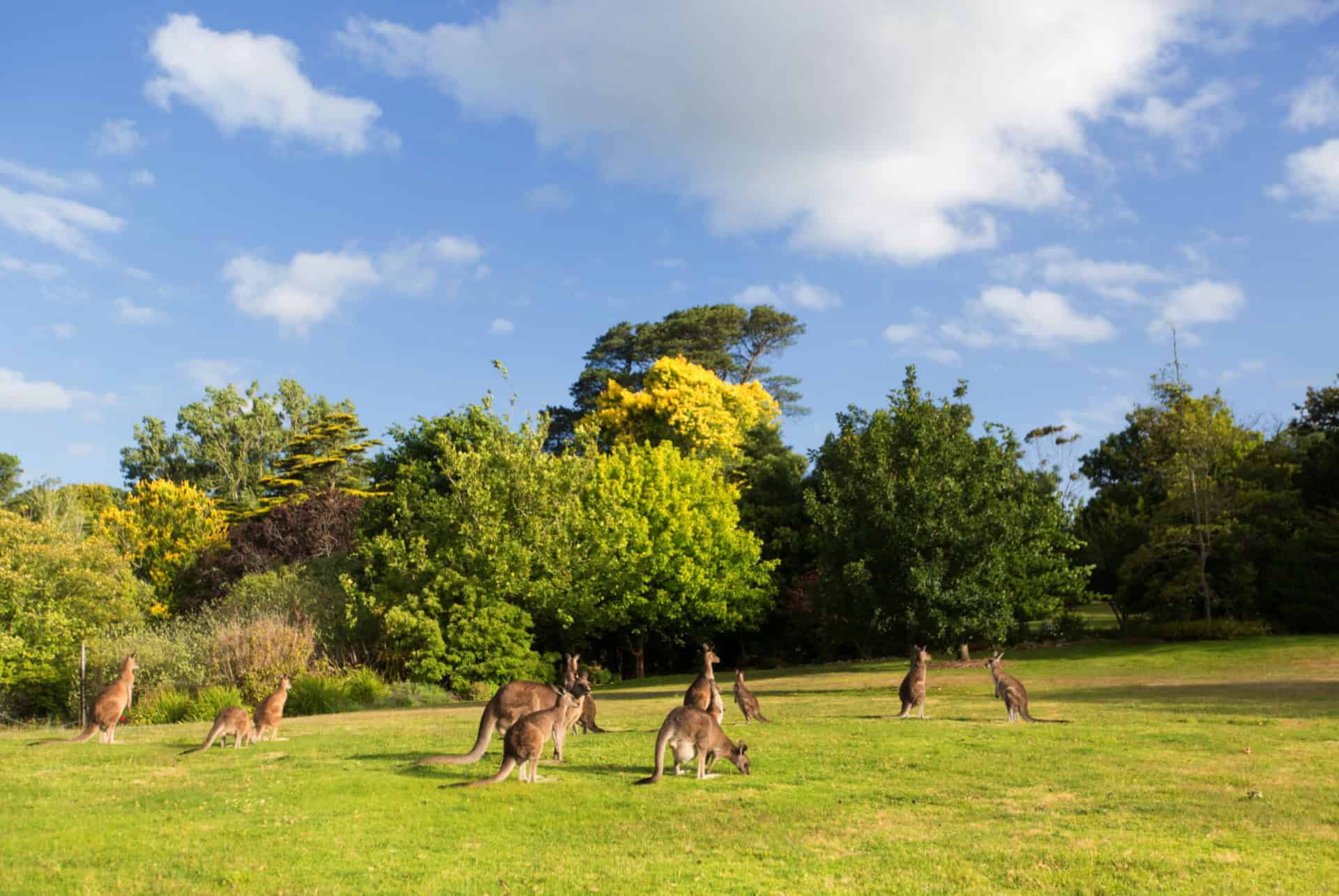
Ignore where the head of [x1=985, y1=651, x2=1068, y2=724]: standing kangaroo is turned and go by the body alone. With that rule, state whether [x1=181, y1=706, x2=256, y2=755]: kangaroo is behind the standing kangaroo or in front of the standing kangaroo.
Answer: in front

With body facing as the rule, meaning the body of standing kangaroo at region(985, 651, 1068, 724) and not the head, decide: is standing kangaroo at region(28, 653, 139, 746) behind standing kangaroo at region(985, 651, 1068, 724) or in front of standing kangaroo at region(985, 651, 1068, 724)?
in front

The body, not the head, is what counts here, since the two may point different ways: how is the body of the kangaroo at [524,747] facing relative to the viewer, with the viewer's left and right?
facing to the right of the viewer

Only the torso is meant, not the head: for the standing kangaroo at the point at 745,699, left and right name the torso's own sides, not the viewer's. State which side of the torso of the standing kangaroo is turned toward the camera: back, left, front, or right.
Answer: left

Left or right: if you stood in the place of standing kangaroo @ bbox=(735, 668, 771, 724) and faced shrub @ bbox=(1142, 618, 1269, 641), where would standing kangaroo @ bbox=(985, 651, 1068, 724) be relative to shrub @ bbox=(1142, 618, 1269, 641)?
right

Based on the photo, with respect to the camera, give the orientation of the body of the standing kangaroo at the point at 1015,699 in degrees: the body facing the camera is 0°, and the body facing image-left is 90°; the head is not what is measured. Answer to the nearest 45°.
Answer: approximately 90°

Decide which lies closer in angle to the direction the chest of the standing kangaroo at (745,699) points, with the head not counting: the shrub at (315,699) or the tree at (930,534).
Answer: the shrub

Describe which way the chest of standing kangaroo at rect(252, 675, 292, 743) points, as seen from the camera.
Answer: to the viewer's right
